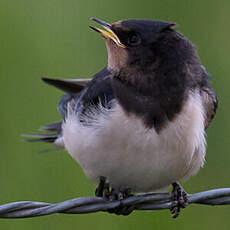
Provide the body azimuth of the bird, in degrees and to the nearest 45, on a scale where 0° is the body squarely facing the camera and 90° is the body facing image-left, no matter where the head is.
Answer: approximately 315°
